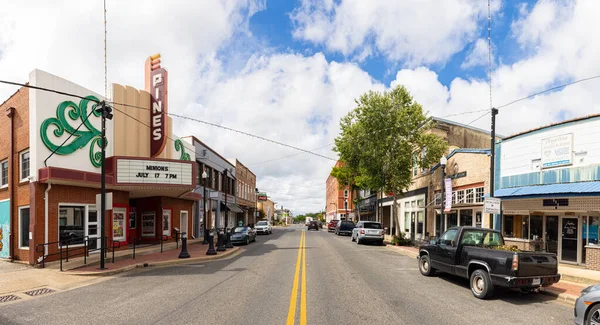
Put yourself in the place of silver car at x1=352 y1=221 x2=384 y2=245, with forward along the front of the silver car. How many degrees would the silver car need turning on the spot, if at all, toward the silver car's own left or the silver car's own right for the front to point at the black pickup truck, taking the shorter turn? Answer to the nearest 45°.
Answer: approximately 180°

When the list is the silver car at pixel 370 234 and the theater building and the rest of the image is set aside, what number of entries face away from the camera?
1

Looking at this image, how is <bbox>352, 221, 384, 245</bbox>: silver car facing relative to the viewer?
away from the camera

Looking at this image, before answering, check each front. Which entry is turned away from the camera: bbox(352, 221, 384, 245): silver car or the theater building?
the silver car

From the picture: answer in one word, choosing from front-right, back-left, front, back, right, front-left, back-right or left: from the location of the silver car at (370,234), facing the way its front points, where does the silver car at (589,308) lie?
back

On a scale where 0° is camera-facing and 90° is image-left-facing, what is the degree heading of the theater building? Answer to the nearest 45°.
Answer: approximately 315°
